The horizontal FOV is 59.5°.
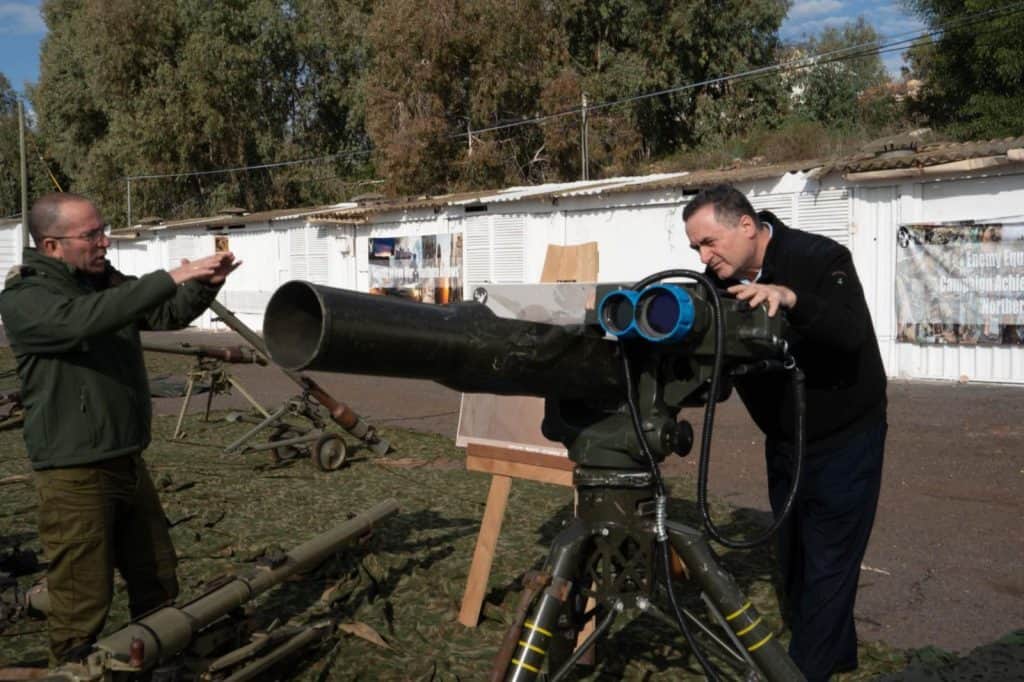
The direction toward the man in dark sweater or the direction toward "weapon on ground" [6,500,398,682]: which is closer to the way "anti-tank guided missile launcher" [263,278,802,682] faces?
the weapon on ground

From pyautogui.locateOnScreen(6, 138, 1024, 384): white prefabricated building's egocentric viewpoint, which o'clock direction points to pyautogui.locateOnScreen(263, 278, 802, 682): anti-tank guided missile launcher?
The anti-tank guided missile launcher is roughly at 11 o'clock from the white prefabricated building.

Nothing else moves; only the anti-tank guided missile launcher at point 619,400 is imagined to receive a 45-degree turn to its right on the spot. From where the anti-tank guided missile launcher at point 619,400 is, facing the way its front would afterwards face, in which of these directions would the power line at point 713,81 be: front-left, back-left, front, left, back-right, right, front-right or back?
right

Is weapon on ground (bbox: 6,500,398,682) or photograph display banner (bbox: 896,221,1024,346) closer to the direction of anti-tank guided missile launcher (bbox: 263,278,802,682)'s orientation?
the weapon on ground

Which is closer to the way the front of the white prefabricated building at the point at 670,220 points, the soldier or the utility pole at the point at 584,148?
the soldier

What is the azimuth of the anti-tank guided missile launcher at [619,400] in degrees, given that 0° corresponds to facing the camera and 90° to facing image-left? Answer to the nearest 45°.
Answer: approximately 45°

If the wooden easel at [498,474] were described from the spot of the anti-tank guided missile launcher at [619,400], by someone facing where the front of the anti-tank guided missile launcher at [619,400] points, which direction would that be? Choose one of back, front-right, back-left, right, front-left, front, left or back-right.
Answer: back-right

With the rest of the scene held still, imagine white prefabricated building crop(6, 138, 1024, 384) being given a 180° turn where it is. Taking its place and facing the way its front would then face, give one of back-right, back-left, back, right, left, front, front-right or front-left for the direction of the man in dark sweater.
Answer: back-right

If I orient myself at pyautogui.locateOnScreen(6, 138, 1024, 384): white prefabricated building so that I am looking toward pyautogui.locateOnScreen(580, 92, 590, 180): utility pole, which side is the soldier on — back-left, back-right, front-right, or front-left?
back-left

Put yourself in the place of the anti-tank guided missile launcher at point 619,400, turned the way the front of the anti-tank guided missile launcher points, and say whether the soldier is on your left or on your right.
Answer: on your right

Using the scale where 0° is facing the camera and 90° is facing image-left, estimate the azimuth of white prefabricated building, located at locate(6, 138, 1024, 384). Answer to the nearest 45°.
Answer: approximately 45°
